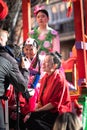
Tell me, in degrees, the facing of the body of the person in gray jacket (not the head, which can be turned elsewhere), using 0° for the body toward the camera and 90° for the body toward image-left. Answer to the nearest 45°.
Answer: approximately 225°
